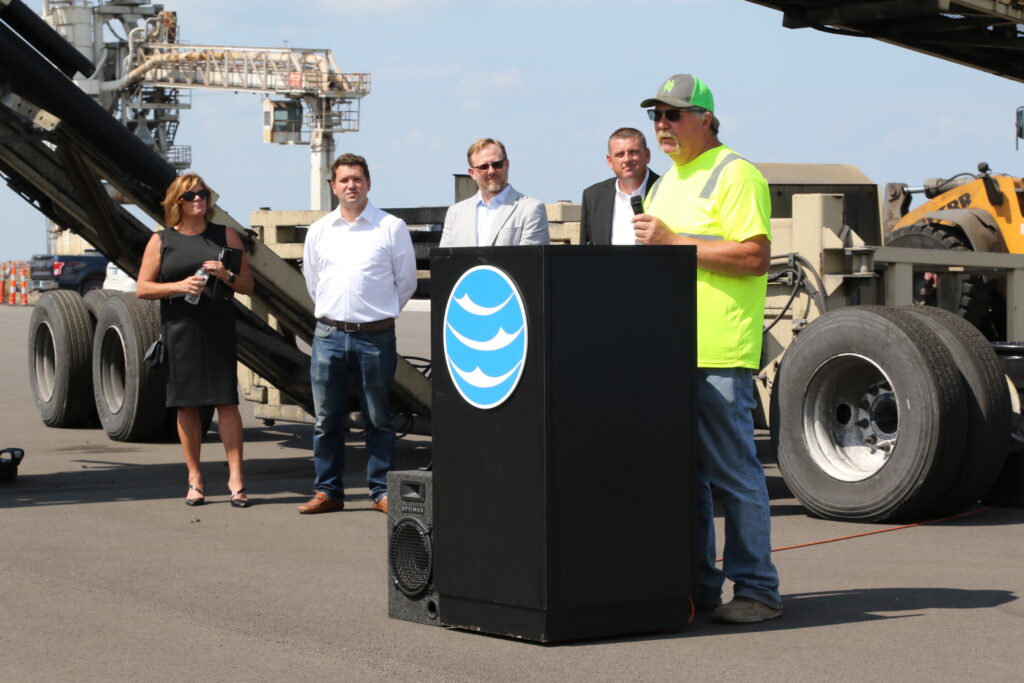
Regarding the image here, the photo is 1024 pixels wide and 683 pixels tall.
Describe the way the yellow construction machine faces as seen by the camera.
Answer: facing to the left of the viewer

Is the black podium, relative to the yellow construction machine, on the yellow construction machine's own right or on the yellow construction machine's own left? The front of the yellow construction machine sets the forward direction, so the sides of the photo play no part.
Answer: on the yellow construction machine's own left

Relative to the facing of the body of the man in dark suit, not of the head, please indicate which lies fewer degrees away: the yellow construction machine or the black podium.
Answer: the black podium

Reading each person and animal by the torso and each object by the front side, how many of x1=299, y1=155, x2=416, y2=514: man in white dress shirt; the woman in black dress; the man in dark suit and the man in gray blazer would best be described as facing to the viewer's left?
0

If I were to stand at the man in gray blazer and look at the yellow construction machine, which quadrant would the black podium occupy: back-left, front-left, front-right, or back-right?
back-right

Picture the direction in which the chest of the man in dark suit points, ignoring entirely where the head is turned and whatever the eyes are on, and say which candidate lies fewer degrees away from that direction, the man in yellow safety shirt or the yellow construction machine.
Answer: the man in yellow safety shirt

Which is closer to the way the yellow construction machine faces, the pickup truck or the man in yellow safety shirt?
the pickup truck

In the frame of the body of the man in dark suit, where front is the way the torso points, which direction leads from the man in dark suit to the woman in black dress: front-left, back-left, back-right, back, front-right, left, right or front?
right

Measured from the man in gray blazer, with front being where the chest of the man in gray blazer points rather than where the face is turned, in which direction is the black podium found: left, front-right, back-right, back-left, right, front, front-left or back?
front

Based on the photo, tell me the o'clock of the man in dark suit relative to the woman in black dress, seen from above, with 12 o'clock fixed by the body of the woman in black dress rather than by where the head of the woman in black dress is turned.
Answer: The man in dark suit is roughly at 10 o'clock from the woman in black dress.

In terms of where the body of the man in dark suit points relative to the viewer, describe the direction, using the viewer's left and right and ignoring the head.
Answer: facing the viewer

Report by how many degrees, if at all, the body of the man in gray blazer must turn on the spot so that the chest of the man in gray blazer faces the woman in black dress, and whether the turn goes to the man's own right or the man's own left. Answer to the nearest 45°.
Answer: approximately 90° to the man's own right
